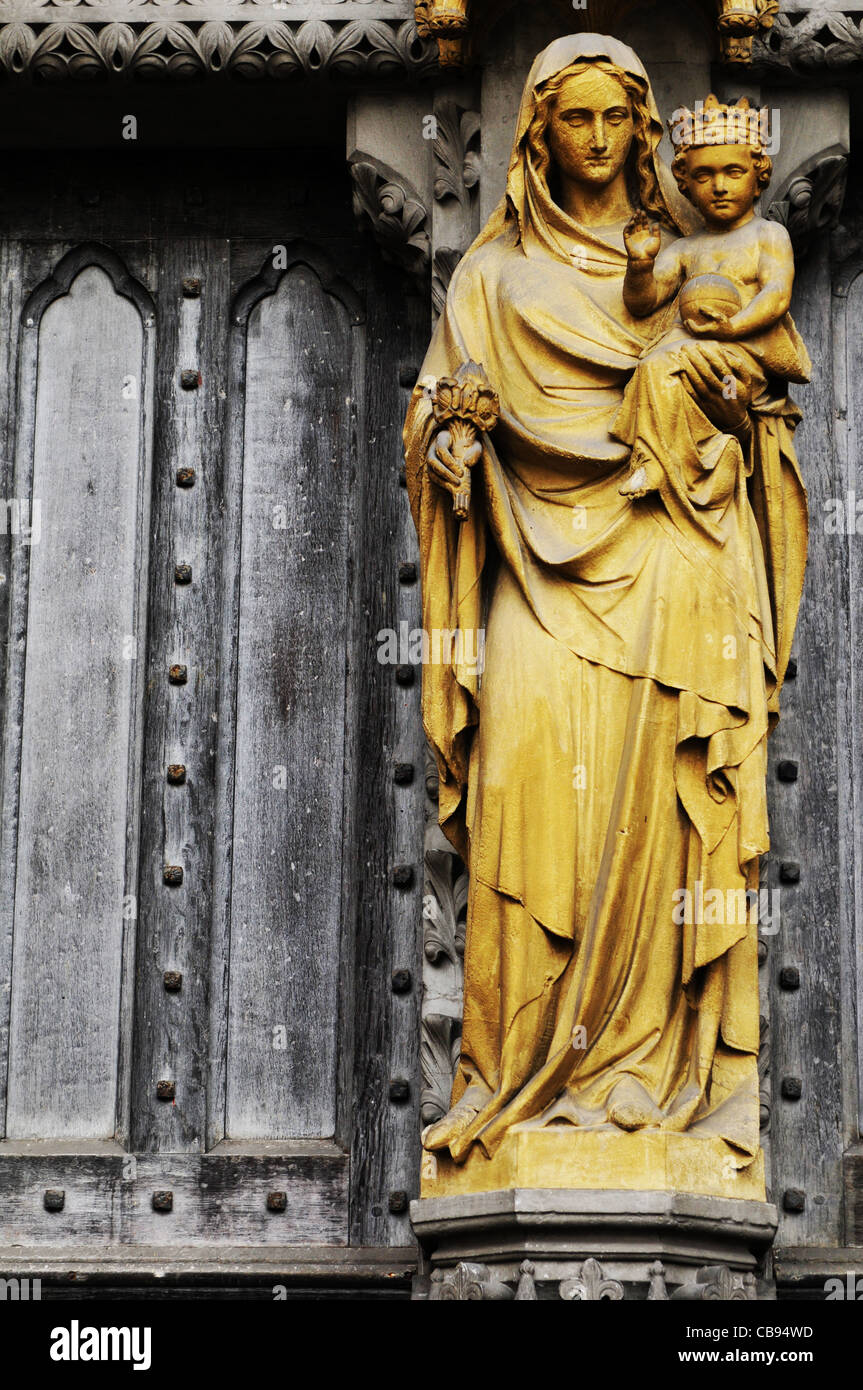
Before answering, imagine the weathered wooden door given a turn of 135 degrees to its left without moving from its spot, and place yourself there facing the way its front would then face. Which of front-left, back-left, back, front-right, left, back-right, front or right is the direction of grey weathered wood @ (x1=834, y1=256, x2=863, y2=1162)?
front-right

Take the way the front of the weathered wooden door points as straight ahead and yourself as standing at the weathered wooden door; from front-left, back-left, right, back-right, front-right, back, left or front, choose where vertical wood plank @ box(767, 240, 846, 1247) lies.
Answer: left

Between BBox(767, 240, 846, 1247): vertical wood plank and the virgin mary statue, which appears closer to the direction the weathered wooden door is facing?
the virgin mary statue

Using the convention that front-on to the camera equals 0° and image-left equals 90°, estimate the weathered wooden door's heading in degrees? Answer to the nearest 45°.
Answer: approximately 0°

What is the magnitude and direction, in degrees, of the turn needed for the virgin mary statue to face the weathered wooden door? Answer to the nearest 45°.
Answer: approximately 135° to its right

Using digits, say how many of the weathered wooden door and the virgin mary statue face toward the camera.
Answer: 2
